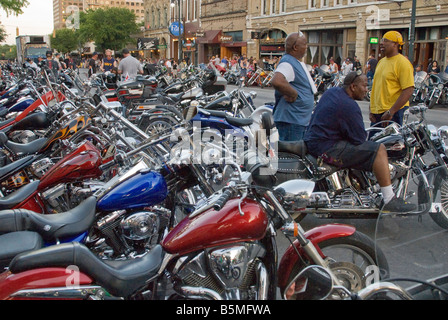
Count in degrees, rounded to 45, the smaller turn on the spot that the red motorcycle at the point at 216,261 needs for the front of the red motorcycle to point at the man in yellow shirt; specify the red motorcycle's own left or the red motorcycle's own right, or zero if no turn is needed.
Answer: approximately 45° to the red motorcycle's own left

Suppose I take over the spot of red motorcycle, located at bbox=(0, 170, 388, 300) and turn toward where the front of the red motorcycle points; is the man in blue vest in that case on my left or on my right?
on my left

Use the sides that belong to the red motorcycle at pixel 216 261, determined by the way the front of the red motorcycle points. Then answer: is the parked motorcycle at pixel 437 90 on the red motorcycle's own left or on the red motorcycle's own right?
on the red motorcycle's own left

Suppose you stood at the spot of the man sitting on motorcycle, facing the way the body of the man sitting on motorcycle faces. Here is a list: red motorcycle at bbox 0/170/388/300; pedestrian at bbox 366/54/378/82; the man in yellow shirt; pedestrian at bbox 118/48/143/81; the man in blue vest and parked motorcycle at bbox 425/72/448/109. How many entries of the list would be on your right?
1

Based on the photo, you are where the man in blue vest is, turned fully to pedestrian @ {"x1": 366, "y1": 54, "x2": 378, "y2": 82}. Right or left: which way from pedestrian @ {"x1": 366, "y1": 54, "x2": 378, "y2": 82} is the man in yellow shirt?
right

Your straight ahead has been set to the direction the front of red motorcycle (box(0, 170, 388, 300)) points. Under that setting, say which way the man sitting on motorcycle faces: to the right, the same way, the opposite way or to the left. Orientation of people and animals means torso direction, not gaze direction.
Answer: the same way

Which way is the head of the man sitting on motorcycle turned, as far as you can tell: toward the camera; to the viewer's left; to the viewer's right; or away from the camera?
to the viewer's right

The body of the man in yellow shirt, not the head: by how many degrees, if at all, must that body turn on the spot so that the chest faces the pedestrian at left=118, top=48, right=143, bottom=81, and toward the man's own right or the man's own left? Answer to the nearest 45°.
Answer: approximately 90° to the man's own right

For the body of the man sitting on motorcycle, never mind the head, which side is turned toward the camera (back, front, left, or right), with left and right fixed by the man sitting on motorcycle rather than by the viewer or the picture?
right

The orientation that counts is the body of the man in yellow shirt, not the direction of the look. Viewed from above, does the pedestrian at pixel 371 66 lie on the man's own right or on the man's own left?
on the man's own right

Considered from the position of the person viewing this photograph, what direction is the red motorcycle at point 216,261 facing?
facing to the right of the viewer

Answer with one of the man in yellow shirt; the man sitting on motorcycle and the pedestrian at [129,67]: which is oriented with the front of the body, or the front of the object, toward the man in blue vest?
the man in yellow shirt

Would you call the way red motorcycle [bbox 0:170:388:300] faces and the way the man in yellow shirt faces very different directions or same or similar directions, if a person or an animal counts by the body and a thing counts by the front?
very different directions

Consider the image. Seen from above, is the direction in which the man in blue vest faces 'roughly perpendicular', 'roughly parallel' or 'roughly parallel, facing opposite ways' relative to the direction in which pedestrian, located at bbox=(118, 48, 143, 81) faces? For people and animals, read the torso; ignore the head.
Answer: roughly perpendicular
